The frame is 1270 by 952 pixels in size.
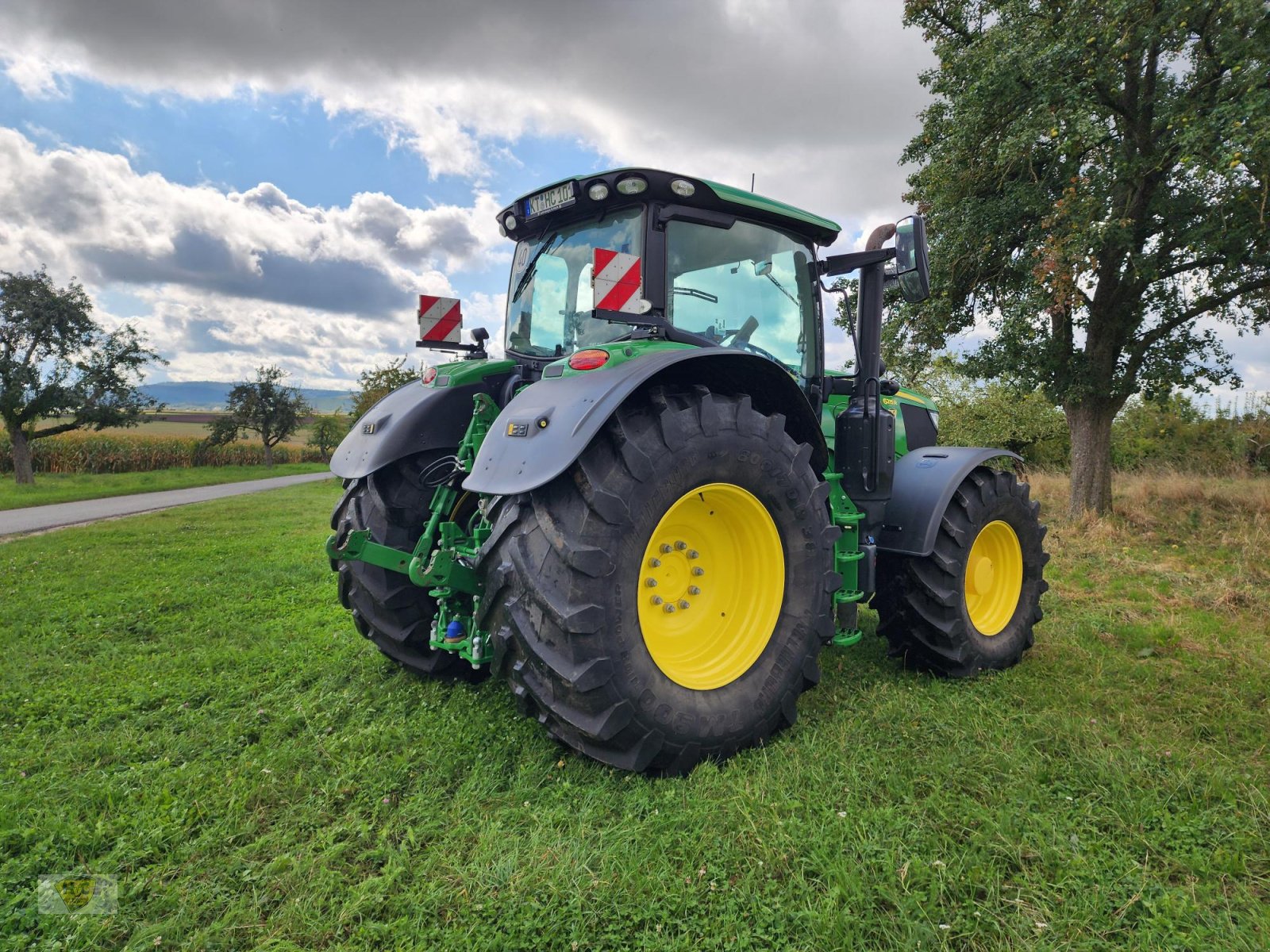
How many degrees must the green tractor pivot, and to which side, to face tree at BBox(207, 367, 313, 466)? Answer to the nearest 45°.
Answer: approximately 90° to its left

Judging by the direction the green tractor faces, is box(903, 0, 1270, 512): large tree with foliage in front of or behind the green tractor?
in front

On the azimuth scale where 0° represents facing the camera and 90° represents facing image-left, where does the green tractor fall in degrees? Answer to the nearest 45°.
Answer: approximately 225°

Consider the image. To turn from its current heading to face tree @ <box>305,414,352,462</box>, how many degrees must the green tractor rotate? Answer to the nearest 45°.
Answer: approximately 90° to its left

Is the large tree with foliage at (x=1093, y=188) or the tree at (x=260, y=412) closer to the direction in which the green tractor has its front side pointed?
the large tree with foliage
